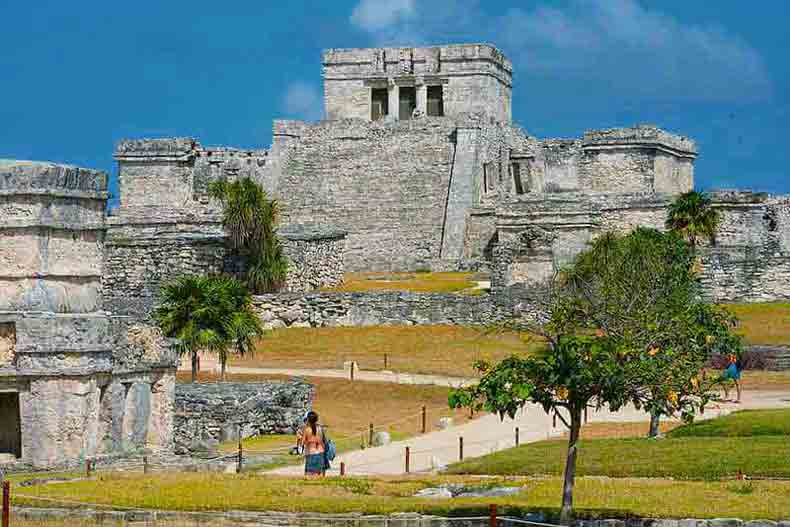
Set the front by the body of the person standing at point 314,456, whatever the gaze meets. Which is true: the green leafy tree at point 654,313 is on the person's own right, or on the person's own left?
on the person's own right

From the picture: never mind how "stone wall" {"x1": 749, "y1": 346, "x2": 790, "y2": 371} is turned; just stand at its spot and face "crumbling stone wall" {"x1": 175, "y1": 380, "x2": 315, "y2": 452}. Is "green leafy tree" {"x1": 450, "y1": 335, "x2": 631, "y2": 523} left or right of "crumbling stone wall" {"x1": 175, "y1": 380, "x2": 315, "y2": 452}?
left

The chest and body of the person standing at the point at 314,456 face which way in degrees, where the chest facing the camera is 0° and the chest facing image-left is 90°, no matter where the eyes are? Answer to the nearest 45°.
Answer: approximately 180°
